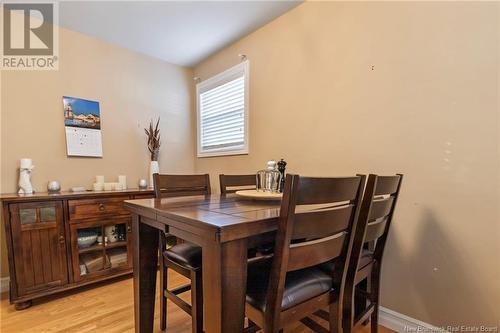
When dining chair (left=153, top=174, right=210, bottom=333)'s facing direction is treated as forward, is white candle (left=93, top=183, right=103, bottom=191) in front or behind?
behind

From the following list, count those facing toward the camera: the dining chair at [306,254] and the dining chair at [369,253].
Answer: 0

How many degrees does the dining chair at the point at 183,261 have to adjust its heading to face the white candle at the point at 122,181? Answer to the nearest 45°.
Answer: approximately 180°

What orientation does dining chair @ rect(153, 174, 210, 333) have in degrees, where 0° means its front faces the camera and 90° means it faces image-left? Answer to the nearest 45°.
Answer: approximately 315°

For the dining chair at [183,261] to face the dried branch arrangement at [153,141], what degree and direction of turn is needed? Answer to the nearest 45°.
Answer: approximately 135° to its left

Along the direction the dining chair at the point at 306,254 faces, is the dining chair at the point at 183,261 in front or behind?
in front

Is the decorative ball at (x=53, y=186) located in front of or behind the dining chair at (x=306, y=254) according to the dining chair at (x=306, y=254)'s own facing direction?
in front

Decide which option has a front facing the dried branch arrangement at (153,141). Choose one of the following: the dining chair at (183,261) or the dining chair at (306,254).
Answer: the dining chair at (306,254)

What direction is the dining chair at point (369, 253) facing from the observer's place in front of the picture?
facing away from the viewer and to the left of the viewer

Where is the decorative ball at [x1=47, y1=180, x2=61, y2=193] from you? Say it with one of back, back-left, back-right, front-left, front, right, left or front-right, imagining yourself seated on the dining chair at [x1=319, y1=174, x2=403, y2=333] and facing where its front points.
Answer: front-left

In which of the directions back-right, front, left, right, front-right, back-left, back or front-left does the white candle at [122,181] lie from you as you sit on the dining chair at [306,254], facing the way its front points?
front

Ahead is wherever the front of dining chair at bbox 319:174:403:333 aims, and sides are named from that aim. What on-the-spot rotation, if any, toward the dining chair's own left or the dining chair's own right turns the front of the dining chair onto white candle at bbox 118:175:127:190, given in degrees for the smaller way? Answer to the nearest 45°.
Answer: approximately 45° to the dining chair's own left

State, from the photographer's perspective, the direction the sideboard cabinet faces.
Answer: facing the viewer and to the right of the viewer
